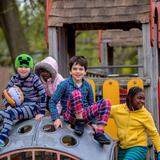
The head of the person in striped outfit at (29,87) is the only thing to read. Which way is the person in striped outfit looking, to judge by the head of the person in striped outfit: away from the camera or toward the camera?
toward the camera

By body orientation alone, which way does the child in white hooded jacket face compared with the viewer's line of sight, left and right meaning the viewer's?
facing the viewer and to the left of the viewer

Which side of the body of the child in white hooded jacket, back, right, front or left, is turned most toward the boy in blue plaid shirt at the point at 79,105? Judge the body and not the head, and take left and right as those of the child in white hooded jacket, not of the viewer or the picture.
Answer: left

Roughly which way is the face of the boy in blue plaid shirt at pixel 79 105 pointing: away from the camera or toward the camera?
toward the camera

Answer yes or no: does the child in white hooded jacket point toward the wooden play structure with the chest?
no

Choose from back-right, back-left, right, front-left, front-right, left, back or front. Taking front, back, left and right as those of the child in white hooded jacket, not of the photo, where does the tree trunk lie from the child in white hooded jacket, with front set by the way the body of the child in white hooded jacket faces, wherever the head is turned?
back-right

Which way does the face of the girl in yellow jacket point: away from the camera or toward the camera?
toward the camera

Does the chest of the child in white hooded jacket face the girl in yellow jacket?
no

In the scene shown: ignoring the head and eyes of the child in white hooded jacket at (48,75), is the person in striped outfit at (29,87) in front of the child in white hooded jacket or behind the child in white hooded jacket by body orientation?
in front
